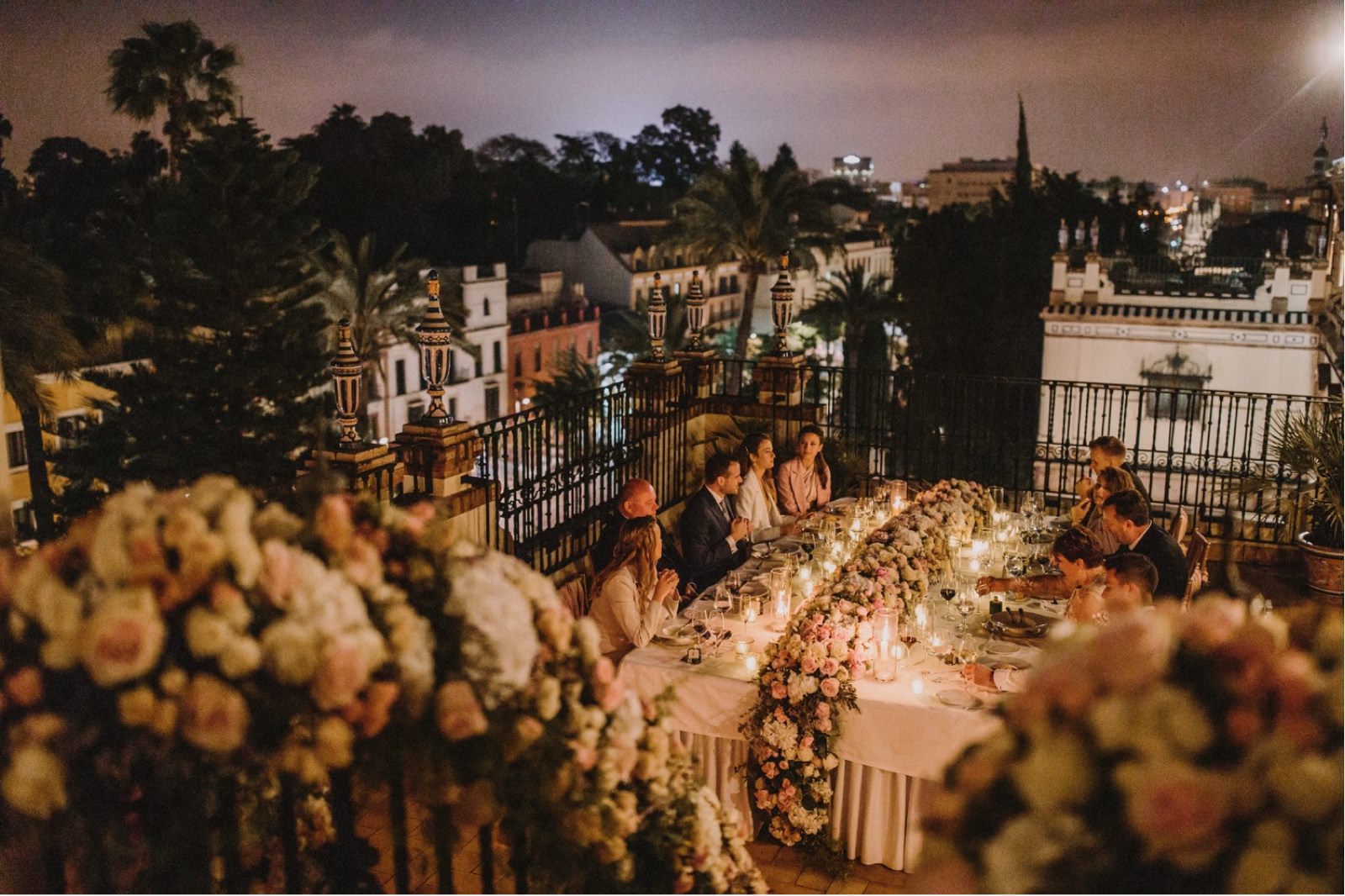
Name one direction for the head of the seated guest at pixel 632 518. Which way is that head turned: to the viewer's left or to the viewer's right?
to the viewer's right

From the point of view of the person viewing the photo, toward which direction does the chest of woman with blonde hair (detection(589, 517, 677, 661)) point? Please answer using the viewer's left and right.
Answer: facing to the right of the viewer

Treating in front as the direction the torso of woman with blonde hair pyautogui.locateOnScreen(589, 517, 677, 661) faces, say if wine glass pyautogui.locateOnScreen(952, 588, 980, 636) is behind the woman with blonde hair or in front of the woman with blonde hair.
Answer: in front

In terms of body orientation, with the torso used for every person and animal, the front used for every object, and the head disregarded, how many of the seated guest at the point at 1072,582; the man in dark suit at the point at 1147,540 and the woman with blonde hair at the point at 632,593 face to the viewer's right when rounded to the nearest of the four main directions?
1

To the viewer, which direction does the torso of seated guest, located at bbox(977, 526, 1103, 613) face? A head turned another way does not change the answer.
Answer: to the viewer's left

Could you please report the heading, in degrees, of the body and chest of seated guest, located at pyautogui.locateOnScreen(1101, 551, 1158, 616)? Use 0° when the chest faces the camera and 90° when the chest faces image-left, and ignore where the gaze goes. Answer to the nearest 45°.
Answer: approximately 90°

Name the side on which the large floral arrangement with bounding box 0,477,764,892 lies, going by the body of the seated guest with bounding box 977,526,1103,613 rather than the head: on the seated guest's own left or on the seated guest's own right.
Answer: on the seated guest's own left

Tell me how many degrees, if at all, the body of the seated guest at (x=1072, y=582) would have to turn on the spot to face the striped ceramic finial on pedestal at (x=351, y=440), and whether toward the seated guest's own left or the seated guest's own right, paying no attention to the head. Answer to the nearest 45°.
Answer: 0° — they already face it

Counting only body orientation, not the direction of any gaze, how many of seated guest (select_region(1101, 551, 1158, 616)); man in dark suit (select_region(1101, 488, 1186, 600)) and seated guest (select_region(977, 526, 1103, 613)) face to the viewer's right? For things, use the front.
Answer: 0

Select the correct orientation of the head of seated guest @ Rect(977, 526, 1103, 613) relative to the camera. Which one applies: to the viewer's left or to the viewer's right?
to the viewer's left

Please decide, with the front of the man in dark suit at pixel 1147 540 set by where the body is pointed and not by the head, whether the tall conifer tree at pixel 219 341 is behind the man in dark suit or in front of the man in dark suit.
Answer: in front

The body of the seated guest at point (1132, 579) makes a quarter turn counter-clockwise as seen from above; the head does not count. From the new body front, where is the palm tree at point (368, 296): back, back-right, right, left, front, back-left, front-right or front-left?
back-right

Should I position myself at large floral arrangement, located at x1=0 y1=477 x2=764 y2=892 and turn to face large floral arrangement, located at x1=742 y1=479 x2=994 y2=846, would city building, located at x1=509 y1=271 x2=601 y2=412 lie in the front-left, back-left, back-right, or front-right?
front-left

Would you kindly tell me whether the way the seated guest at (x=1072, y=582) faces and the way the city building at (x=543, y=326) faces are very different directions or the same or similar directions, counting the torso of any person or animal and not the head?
very different directions

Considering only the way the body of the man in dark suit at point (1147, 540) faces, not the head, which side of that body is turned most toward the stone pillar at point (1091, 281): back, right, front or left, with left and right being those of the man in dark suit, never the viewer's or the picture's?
right

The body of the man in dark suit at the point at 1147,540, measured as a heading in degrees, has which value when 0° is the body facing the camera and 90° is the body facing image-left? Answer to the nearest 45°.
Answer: approximately 90°
